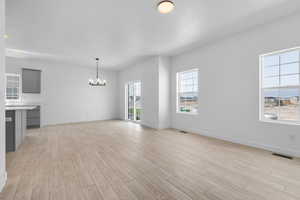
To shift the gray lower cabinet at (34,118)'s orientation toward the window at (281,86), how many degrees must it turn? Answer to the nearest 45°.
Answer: approximately 45° to its left

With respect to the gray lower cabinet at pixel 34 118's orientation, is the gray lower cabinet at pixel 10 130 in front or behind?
in front

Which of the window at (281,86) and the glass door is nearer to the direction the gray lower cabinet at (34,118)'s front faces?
the window

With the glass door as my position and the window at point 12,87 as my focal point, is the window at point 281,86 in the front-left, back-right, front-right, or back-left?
back-left

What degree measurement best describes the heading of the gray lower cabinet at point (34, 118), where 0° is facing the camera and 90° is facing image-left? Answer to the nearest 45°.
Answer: approximately 0°

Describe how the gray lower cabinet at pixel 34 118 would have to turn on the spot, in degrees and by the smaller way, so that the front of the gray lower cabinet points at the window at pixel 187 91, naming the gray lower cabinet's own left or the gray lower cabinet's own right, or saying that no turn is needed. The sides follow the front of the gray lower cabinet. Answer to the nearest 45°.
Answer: approximately 45° to the gray lower cabinet's own left

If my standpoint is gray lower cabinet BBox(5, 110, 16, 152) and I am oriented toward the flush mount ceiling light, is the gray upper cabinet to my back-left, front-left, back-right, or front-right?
back-left

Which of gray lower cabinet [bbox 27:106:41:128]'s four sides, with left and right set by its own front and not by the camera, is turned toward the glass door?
left
